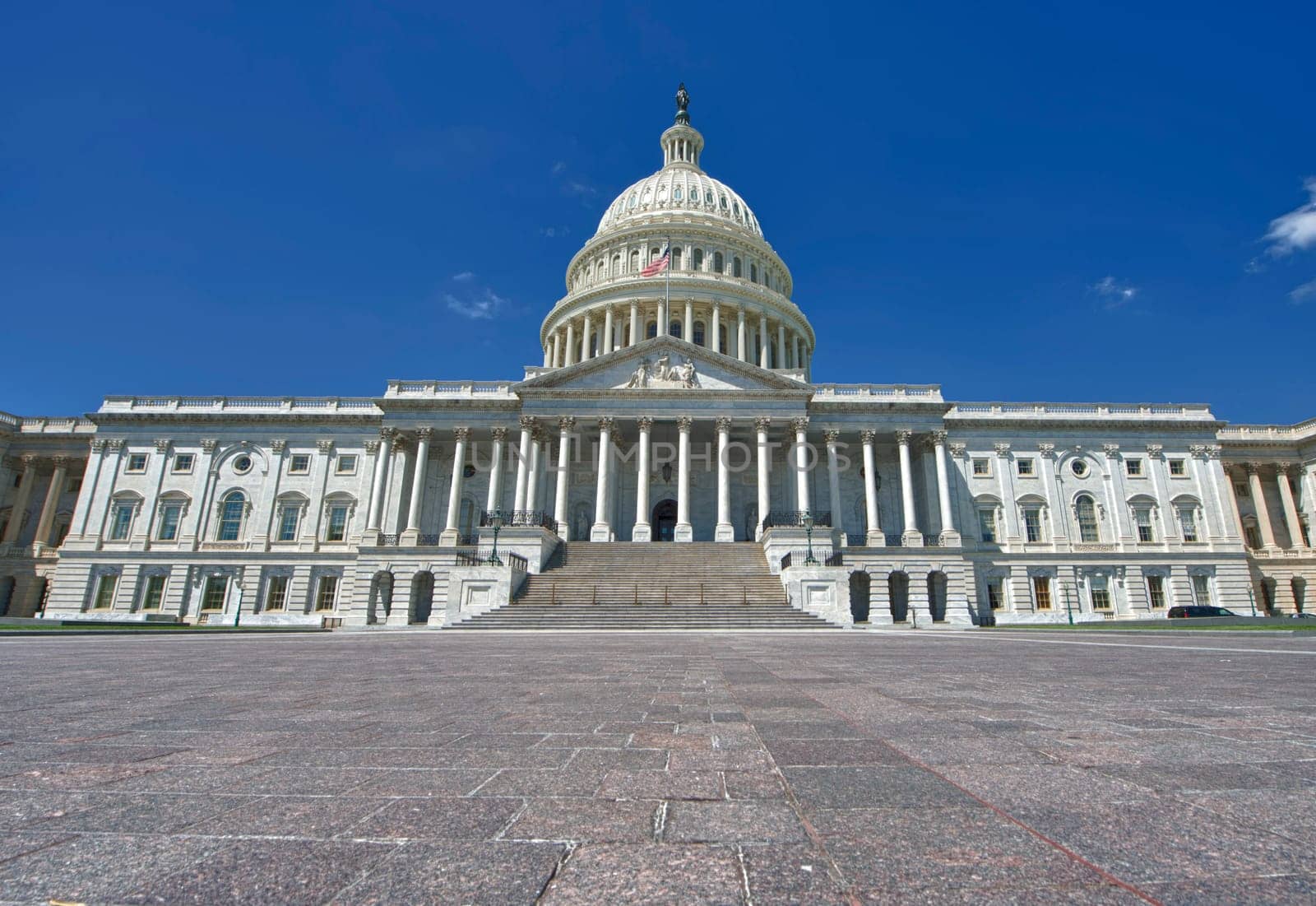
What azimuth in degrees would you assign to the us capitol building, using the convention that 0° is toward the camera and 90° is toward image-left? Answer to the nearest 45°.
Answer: approximately 0°
